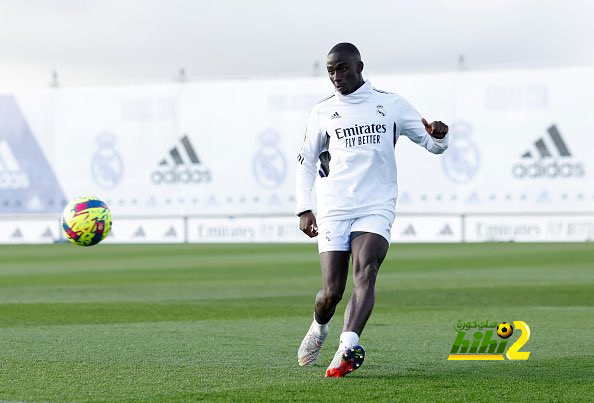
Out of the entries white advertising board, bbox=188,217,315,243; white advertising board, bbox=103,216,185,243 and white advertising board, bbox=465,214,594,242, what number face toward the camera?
3

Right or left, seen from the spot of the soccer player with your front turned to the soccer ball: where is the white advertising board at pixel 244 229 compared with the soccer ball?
right

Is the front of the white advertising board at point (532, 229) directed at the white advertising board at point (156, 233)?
no

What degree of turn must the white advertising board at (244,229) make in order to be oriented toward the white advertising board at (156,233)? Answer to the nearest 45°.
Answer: approximately 90° to its right

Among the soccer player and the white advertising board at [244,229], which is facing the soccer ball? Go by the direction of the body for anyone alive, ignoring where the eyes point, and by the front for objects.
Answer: the white advertising board

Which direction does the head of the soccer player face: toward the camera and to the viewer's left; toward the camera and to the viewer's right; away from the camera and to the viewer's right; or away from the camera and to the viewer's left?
toward the camera and to the viewer's left

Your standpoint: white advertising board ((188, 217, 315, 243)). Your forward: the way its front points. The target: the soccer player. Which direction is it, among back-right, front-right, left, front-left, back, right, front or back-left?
front

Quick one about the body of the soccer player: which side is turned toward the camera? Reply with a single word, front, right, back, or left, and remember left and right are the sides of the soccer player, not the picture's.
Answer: front

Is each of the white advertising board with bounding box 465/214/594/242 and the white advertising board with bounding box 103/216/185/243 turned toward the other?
no

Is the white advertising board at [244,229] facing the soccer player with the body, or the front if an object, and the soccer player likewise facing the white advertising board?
no

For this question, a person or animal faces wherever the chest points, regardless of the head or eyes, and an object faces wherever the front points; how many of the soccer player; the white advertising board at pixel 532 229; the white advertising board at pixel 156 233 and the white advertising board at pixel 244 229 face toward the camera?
4

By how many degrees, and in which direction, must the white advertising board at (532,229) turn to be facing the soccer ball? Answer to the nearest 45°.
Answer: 0° — it already faces it

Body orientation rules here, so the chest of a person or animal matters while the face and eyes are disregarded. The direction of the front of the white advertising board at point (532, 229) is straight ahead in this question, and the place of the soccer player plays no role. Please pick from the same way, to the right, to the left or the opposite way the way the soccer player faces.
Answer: the same way

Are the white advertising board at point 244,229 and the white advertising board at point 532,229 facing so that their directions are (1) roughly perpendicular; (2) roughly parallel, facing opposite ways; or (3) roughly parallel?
roughly parallel

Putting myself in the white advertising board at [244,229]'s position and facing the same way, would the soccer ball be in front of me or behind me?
in front

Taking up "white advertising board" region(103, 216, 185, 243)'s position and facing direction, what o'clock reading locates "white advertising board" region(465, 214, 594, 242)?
"white advertising board" region(465, 214, 594, 242) is roughly at 10 o'clock from "white advertising board" region(103, 216, 185, 243).

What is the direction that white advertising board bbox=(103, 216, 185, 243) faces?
toward the camera

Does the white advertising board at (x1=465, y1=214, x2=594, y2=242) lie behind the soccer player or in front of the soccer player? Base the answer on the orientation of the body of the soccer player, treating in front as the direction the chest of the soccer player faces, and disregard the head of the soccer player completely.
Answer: behind

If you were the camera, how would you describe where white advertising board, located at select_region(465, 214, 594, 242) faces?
facing the viewer

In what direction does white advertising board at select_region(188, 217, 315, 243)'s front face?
toward the camera
